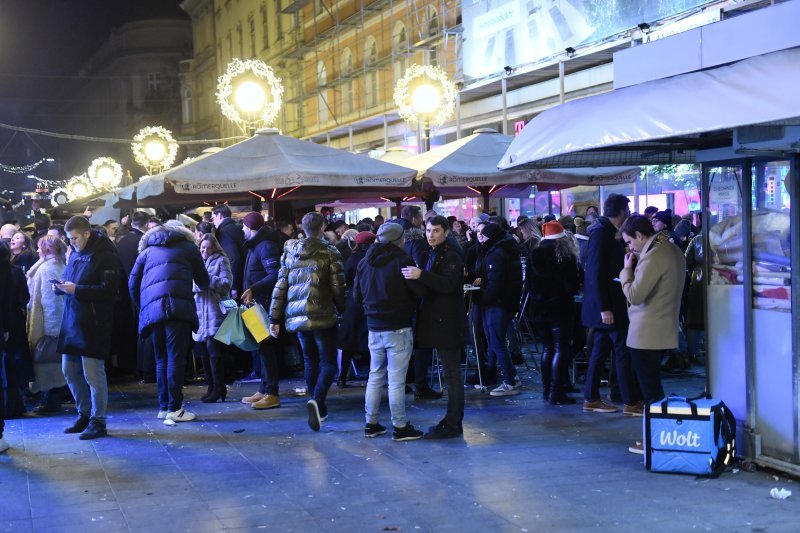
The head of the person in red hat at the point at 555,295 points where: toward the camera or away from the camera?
away from the camera

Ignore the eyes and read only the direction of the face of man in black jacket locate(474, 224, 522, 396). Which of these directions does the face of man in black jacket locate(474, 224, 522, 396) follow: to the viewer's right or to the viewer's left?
to the viewer's left

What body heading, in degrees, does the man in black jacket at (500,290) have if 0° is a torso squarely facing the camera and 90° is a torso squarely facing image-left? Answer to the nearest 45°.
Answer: approximately 90°

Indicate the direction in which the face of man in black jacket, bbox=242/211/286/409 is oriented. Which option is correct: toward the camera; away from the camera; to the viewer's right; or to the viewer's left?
to the viewer's left

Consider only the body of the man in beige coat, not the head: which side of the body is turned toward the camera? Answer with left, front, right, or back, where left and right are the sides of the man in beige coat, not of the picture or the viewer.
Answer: left

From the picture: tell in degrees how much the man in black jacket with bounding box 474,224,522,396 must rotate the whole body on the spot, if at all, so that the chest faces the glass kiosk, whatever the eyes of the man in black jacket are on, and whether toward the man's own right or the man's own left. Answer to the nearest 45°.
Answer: approximately 135° to the man's own left

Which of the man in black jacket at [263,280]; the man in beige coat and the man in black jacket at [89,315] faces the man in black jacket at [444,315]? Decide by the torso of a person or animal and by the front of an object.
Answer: the man in beige coat

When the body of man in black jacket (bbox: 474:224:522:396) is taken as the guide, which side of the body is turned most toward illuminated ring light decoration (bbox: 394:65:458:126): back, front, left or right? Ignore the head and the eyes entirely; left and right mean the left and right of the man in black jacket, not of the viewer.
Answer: right

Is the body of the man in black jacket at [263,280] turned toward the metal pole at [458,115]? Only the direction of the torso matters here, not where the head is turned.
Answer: no

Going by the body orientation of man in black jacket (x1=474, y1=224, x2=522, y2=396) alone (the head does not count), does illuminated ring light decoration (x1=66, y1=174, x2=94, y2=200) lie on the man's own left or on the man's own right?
on the man's own right

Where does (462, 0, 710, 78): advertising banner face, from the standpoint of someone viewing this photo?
facing the viewer and to the left of the viewer

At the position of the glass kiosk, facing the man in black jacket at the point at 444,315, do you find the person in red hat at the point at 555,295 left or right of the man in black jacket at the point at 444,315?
right

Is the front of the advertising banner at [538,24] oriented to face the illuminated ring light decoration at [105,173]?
no

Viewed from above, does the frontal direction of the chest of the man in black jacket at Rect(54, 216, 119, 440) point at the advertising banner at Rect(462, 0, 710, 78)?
no
